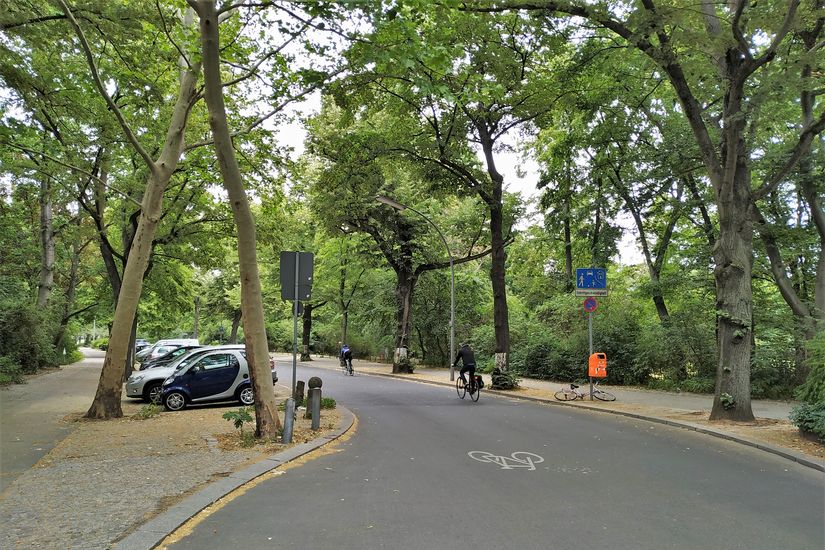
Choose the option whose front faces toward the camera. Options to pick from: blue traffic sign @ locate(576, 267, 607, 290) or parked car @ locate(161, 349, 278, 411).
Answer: the blue traffic sign

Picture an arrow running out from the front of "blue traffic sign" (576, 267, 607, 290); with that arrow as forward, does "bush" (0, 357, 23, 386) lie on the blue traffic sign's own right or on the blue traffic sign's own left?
on the blue traffic sign's own right

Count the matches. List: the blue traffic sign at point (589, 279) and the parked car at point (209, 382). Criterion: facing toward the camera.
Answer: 1

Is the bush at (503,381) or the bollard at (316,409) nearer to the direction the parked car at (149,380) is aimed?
the bollard

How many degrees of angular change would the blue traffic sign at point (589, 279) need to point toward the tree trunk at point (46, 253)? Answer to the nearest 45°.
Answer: approximately 90° to its right

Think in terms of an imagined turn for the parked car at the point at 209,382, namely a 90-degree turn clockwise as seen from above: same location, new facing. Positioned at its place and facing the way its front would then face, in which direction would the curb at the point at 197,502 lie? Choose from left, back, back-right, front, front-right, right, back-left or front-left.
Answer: back

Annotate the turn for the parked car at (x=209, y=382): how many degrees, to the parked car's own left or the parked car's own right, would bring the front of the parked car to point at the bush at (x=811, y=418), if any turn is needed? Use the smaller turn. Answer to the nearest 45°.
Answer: approximately 135° to the parked car's own left

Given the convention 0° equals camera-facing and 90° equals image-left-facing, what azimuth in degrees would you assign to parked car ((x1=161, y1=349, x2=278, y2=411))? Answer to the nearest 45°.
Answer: approximately 90°

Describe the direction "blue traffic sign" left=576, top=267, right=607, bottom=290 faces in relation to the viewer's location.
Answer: facing the viewer

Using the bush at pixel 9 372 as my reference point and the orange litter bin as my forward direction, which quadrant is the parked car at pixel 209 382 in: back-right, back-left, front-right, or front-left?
front-right

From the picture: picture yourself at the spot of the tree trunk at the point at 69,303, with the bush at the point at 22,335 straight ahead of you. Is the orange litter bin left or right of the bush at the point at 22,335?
left
